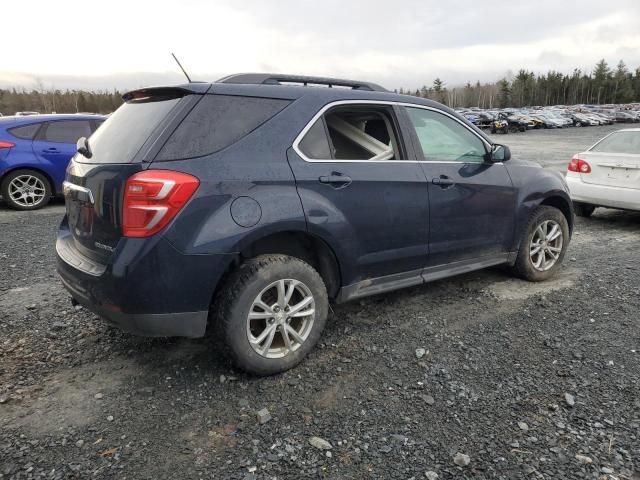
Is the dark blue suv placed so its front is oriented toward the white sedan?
yes

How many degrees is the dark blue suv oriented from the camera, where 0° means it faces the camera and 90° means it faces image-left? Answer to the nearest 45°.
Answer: approximately 225°

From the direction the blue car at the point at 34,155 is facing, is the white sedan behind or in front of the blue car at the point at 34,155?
in front

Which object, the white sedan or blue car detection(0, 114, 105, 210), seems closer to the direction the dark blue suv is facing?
the white sedan

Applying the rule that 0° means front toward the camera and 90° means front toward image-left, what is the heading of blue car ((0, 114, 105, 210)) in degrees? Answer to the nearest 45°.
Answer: approximately 270°

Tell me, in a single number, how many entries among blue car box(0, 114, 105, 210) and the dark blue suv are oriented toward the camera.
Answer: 0

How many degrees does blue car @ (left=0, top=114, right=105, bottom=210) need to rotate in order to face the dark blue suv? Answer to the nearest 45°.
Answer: approximately 90° to its right

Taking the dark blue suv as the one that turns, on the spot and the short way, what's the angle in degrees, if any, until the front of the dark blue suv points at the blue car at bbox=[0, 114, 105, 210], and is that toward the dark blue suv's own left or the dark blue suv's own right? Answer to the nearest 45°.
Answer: approximately 90° to the dark blue suv's own left
